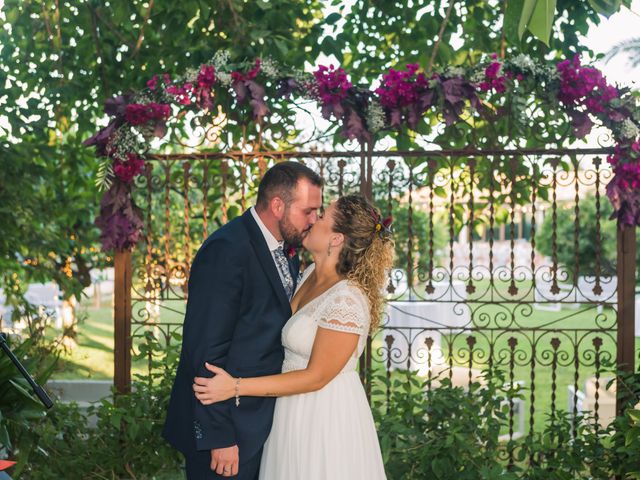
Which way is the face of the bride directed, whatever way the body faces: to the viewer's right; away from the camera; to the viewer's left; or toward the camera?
to the viewer's left

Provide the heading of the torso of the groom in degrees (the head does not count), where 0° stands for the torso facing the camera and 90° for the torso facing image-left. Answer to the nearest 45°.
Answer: approximately 270°

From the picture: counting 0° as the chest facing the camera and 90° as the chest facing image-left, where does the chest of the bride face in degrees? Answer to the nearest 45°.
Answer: approximately 90°

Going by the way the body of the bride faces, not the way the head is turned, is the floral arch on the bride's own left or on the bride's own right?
on the bride's own right

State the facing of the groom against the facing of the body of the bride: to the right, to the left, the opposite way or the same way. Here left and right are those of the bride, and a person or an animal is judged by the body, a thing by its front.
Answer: the opposite way

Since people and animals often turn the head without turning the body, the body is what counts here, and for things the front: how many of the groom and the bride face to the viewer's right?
1

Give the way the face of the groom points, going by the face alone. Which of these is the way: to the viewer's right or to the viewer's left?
to the viewer's right
